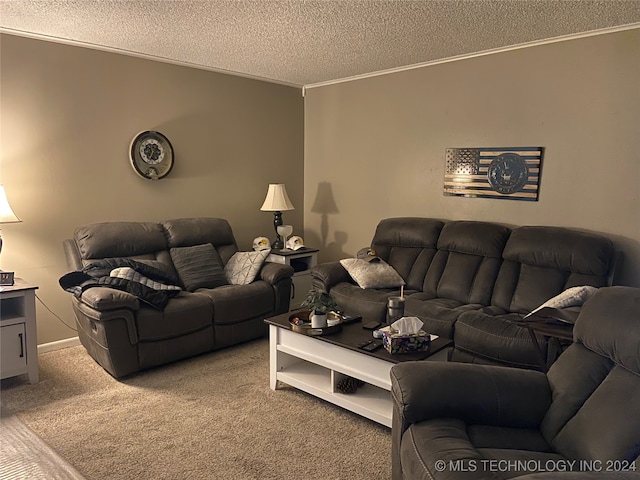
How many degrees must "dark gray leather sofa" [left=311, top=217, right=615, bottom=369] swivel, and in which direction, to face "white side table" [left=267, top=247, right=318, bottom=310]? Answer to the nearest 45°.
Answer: approximately 90° to its right

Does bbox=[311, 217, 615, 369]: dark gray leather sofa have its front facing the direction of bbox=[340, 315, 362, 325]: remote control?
yes

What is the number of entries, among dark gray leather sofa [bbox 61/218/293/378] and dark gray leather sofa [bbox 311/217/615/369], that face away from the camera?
0

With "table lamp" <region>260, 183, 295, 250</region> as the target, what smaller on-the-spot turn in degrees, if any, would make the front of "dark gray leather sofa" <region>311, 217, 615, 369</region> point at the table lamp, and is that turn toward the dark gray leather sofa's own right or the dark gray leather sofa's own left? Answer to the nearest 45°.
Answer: approximately 45° to the dark gray leather sofa's own right

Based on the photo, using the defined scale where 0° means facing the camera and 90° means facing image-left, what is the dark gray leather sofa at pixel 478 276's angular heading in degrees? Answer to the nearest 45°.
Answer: approximately 45°

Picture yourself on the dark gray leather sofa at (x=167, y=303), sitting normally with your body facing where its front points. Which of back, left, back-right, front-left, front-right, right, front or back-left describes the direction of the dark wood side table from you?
front

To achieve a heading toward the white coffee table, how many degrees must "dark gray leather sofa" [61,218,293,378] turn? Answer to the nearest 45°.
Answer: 0° — it already faces it

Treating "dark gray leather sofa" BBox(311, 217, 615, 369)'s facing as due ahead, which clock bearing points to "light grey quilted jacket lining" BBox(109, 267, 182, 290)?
The light grey quilted jacket lining is roughly at 1 o'clock from the dark gray leather sofa.

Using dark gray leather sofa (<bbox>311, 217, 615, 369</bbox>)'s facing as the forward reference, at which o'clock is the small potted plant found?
The small potted plant is roughly at 12 o'clock from the dark gray leather sofa.

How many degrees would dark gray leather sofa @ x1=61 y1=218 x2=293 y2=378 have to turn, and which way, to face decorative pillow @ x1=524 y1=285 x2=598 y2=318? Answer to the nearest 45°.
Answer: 0° — it already faces it

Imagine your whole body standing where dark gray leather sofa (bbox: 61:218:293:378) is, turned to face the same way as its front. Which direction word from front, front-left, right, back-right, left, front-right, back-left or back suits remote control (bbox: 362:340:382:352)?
front

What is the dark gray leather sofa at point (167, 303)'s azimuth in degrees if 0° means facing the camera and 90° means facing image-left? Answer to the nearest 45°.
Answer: approximately 315°

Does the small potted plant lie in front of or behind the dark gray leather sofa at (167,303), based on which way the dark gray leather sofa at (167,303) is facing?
in front

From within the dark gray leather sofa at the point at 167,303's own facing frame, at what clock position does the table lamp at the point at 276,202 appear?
The table lamp is roughly at 9 o'clock from the dark gray leather sofa.

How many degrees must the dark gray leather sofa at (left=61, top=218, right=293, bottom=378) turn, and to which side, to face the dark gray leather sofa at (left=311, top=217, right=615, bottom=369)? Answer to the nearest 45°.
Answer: approximately 45° to its left

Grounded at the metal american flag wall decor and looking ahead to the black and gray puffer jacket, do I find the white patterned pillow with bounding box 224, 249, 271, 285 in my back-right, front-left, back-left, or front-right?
front-right
